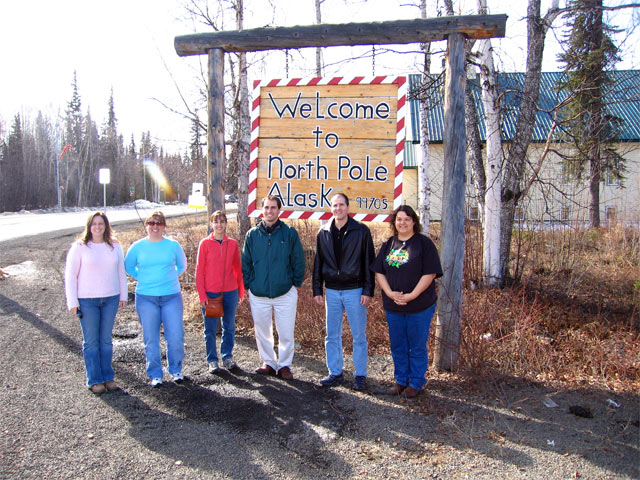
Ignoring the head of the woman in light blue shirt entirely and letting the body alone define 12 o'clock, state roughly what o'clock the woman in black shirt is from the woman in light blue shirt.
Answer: The woman in black shirt is roughly at 10 o'clock from the woman in light blue shirt.

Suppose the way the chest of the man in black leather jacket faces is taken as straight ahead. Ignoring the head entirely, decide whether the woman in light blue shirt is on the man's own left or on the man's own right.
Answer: on the man's own right

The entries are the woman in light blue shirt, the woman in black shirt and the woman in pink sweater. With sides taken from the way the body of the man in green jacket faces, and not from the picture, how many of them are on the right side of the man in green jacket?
2

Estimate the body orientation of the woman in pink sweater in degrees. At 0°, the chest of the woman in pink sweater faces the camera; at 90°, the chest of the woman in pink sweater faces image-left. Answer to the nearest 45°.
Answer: approximately 0°

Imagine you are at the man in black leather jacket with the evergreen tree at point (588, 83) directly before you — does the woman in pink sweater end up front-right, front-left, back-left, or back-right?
back-left

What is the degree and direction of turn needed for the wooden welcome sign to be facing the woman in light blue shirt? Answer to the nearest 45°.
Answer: approximately 45° to its right
